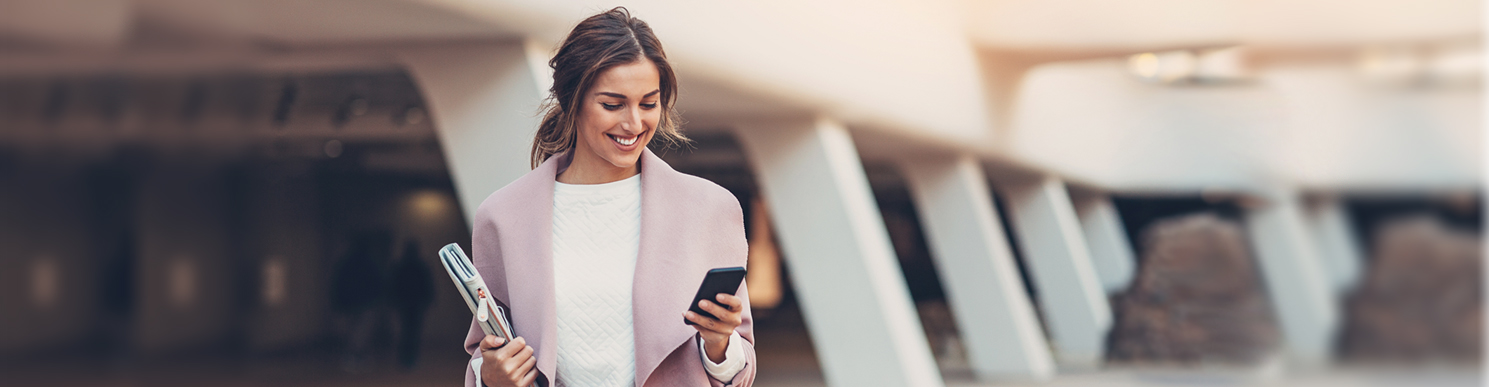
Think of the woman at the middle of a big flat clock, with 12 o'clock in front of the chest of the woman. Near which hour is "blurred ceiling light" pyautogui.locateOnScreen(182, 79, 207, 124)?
The blurred ceiling light is roughly at 4 o'clock from the woman.

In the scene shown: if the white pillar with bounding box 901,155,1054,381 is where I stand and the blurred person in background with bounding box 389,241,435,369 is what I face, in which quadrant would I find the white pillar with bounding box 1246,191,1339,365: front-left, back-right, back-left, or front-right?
back-right

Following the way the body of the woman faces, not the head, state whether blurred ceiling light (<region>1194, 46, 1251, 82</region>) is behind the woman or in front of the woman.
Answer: behind

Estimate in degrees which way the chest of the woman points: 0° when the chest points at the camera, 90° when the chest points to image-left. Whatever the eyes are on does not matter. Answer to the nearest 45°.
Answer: approximately 0°

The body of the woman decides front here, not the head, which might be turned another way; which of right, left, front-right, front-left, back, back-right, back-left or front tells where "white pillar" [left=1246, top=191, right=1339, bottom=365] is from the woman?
back-left

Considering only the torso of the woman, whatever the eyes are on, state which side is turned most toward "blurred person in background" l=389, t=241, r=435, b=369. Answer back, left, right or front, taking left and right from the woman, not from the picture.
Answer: back

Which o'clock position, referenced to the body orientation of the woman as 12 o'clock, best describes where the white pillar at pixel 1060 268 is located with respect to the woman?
The white pillar is roughly at 7 o'clock from the woman.

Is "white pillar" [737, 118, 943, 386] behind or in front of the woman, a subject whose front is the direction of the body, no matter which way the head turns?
behind

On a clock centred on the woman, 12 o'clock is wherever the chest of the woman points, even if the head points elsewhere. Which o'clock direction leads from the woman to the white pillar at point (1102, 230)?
The white pillar is roughly at 7 o'clock from the woman.
